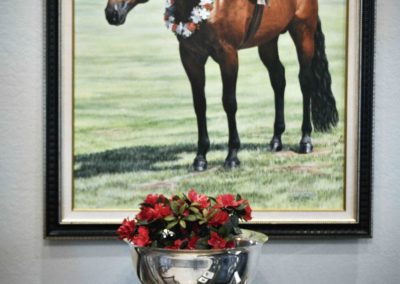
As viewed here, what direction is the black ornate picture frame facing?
toward the camera
